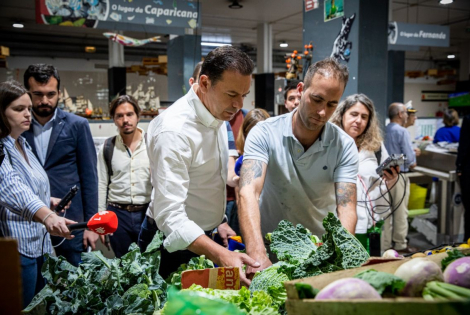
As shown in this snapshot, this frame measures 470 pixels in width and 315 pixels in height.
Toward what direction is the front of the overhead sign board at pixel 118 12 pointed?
toward the camera

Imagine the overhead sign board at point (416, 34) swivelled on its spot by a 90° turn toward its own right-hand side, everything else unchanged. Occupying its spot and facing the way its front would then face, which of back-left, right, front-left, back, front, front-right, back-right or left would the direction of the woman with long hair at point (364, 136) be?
left

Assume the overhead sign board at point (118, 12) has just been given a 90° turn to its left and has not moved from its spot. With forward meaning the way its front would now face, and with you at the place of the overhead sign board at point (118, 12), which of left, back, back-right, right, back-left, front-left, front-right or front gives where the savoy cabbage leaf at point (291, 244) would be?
right

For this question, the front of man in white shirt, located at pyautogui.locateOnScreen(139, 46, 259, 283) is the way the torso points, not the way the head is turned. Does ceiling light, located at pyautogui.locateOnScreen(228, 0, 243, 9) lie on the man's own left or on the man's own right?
on the man's own left

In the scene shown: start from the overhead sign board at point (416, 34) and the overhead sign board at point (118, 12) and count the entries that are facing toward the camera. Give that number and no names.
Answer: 2

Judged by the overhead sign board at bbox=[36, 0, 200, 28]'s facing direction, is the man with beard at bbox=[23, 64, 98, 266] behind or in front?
in front

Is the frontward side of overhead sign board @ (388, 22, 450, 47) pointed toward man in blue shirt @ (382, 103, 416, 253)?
yes

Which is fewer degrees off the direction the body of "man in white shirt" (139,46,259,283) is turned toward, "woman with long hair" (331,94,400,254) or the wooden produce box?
the wooden produce box

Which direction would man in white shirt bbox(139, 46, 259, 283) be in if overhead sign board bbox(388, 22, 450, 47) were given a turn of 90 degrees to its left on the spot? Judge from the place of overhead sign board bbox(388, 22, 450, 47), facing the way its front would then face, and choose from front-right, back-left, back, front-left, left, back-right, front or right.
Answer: right

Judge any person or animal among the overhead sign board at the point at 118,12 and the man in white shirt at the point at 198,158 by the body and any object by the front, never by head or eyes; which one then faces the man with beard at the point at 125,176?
the overhead sign board

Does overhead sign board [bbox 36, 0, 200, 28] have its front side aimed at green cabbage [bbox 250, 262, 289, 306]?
yes

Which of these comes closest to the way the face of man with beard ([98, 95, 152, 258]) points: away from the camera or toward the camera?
toward the camera

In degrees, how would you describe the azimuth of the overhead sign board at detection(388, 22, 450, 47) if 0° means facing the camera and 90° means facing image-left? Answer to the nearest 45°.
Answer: approximately 0°

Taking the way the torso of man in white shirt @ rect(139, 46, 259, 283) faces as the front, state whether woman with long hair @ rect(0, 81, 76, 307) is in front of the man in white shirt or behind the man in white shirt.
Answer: behind

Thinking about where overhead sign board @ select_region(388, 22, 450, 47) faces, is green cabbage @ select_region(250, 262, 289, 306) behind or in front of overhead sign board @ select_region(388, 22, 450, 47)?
in front

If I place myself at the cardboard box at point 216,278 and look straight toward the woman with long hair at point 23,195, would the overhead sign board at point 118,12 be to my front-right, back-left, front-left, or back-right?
front-right

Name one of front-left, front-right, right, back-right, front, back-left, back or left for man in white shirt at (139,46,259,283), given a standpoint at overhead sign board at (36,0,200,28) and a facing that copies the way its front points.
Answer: front
